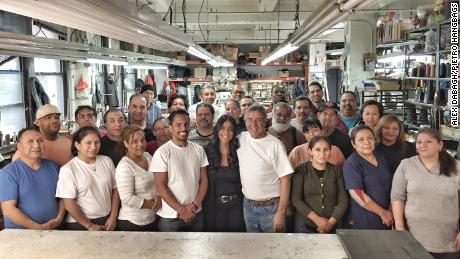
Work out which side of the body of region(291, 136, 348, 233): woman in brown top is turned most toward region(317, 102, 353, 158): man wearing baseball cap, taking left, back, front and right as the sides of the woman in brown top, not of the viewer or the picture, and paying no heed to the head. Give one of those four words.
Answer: back

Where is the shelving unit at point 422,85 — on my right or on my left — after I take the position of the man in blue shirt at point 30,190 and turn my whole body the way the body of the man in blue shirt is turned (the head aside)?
on my left

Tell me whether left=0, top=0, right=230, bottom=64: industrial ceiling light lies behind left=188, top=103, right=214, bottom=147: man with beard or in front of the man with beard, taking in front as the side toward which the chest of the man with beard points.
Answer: in front

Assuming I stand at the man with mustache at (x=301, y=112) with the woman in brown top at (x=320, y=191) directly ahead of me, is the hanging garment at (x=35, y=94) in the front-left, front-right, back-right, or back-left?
back-right
